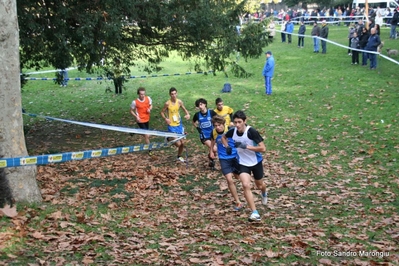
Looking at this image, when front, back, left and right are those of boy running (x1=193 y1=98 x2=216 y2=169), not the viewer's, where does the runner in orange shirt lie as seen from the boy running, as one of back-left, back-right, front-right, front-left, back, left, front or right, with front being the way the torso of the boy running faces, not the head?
back-right

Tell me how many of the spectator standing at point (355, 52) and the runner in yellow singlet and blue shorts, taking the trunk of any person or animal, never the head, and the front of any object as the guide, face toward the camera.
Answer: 2

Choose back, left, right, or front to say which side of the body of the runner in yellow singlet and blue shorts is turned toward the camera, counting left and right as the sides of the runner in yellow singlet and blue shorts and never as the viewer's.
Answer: front

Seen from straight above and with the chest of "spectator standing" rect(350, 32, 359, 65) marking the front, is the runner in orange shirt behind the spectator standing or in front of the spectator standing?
in front

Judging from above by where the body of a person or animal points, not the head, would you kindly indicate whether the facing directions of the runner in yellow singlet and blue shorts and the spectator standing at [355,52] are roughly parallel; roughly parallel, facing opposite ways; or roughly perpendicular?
roughly parallel

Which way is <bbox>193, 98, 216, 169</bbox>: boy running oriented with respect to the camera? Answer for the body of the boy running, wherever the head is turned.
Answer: toward the camera
